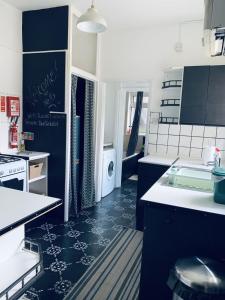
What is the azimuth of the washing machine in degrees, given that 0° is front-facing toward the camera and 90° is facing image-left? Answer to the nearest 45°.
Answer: approximately 315°

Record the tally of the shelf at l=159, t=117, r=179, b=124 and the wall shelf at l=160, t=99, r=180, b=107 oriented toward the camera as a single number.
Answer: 2

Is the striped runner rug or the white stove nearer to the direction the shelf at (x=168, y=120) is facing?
the striped runner rug

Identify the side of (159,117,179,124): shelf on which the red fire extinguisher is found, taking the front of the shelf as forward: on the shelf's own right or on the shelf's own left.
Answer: on the shelf's own right

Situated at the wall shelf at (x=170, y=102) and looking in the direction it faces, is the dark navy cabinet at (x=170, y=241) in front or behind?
in front

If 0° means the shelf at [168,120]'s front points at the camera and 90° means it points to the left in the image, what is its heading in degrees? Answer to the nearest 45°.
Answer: approximately 0°
